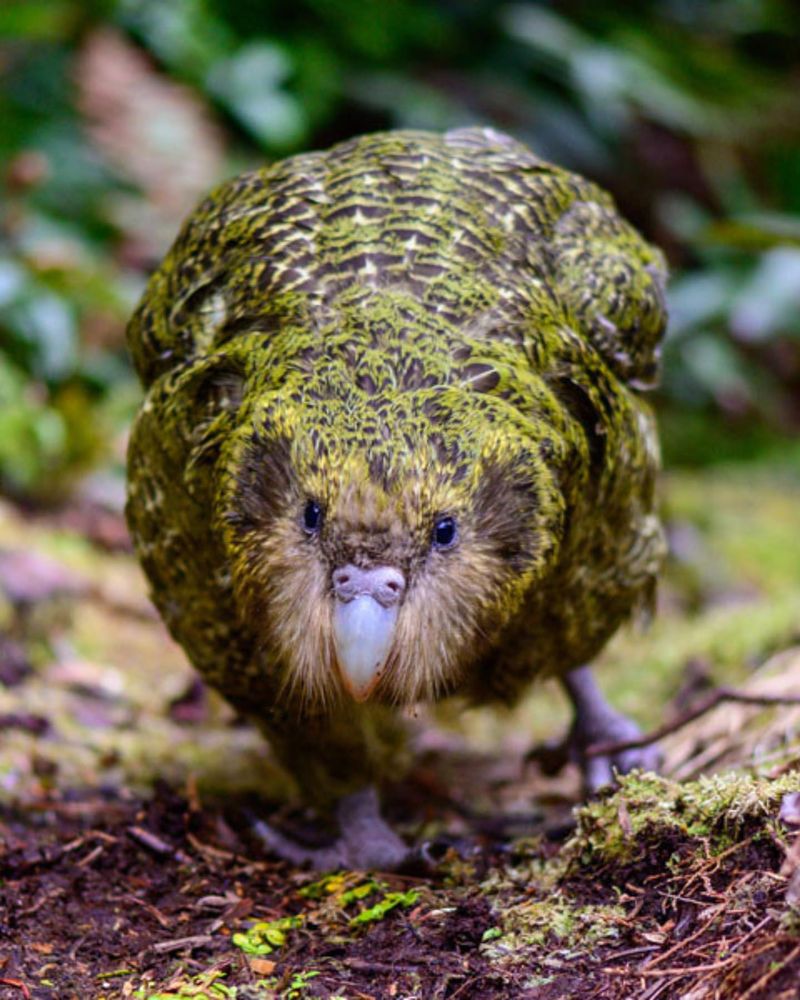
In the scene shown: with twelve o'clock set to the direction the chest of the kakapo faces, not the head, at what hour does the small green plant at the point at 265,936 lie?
The small green plant is roughly at 12 o'clock from the kakapo.

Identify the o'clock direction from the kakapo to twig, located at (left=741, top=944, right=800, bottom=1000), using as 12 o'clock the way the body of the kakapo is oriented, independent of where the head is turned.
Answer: The twig is roughly at 11 o'clock from the kakapo.

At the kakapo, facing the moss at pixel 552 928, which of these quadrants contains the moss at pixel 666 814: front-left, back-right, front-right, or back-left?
front-left

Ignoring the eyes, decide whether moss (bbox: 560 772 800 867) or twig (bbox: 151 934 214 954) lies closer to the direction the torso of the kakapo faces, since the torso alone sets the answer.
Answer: the twig

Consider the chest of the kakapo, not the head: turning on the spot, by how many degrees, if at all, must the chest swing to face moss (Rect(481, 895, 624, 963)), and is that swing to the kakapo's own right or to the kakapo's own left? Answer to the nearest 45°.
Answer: approximately 45° to the kakapo's own left

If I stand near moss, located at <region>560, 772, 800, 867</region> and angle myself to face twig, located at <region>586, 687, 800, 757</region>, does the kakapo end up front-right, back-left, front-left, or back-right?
front-left

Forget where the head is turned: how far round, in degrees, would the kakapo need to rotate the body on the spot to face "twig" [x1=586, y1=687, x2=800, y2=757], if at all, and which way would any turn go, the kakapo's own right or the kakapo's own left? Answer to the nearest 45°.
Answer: approximately 90° to the kakapo's own left

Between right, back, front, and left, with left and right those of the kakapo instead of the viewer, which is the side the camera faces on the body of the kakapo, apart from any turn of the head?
front
